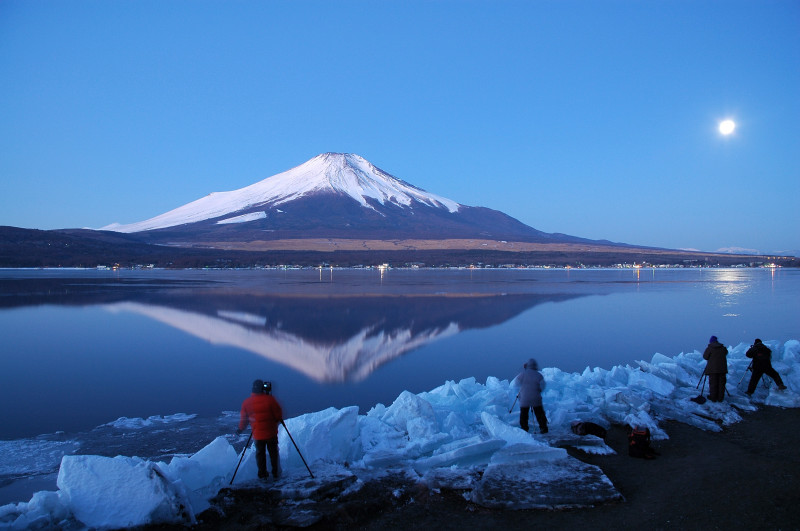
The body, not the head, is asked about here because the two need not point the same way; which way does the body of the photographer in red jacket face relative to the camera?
away from the camera

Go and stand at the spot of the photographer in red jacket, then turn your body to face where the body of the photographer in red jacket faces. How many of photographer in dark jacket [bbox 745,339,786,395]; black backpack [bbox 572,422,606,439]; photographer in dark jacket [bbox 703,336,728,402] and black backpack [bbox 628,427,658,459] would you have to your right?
4

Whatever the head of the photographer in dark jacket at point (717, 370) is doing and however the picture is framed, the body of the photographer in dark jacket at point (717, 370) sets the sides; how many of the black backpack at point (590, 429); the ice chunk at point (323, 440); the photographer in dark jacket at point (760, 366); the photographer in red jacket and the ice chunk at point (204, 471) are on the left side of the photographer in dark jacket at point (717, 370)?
4

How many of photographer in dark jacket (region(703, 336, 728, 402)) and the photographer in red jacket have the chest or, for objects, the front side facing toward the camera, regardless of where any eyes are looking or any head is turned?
0

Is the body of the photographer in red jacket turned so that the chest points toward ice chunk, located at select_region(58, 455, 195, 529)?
no

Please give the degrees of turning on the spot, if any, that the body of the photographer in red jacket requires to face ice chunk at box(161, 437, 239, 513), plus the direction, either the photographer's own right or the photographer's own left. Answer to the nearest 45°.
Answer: approximately 90° to the photographer's own left

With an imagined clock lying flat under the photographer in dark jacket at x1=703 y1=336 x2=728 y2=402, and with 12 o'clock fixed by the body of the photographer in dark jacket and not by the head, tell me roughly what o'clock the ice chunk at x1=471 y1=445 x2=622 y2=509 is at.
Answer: The ice chunk is roughly at 8 o'clock from the photographer in dark jacket.

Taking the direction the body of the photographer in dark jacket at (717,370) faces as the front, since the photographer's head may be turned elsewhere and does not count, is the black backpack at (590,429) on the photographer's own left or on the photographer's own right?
on the photographer's own left

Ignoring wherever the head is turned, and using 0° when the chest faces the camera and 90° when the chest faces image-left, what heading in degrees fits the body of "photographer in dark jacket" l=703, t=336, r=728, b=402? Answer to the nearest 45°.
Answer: approximately 135°

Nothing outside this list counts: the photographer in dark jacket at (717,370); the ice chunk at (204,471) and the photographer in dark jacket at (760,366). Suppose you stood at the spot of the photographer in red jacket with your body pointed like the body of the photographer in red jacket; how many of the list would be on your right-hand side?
2

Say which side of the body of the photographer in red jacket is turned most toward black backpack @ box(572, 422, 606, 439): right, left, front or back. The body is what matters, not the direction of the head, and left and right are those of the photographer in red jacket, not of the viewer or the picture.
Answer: right

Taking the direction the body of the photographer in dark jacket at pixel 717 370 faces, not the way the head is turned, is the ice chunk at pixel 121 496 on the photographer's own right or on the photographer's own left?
on the photographer's own left

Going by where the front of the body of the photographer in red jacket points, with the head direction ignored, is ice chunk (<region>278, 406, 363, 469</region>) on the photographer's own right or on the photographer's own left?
on the photographer's own right

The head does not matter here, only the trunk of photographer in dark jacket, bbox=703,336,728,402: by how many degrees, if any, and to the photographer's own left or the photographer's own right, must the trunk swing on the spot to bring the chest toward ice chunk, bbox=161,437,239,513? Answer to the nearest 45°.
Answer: approximately 90° to the photographer's own left

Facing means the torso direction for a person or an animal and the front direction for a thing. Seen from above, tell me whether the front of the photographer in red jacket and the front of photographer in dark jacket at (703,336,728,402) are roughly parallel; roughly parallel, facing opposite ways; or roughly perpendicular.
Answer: roughly parallel

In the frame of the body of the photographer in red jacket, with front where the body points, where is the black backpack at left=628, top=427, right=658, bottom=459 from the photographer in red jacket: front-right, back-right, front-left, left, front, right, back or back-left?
right
